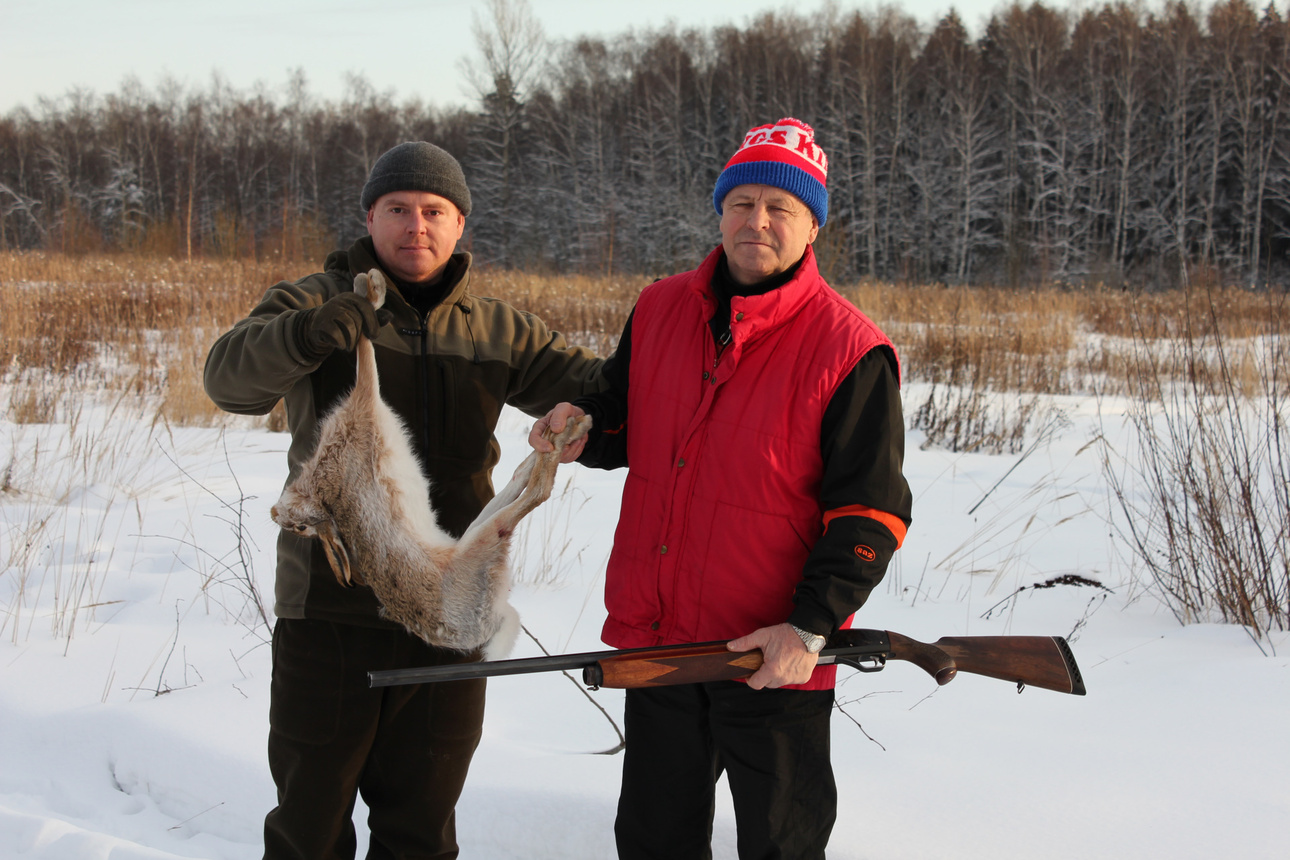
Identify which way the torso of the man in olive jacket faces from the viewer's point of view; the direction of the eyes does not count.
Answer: toward the camera

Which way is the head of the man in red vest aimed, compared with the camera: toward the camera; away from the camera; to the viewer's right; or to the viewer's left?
toward the camera

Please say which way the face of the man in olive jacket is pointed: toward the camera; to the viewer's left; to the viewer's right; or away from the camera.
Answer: toward the camera

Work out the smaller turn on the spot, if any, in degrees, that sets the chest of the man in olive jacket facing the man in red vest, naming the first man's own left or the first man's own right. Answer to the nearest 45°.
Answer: approximately 45° to the first man's own left
